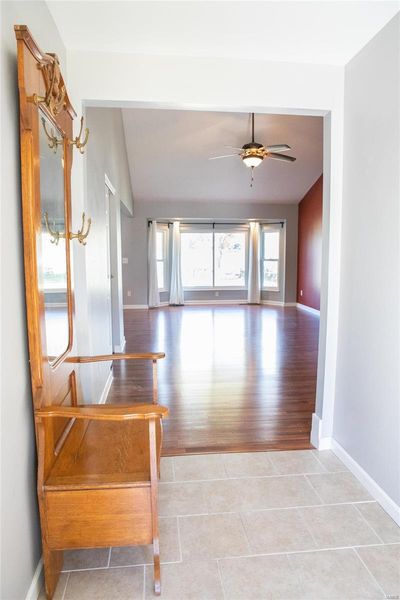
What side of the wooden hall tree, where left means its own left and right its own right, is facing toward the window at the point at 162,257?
left

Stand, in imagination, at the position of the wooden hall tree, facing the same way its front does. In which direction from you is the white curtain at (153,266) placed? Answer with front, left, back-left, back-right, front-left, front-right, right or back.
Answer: left

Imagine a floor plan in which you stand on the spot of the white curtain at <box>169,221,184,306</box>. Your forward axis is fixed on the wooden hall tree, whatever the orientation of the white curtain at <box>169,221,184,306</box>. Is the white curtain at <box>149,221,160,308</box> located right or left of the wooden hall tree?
right

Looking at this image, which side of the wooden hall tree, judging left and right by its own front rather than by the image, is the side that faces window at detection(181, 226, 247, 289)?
left

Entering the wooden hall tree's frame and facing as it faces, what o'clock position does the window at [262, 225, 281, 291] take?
The window is roughly at 10 o'clock from the wooden hall tree.

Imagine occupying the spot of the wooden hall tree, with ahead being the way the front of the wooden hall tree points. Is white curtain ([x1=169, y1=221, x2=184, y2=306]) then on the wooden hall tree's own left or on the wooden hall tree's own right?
on the wooden hall tree's own left

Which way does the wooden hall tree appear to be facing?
to the viewer's right
